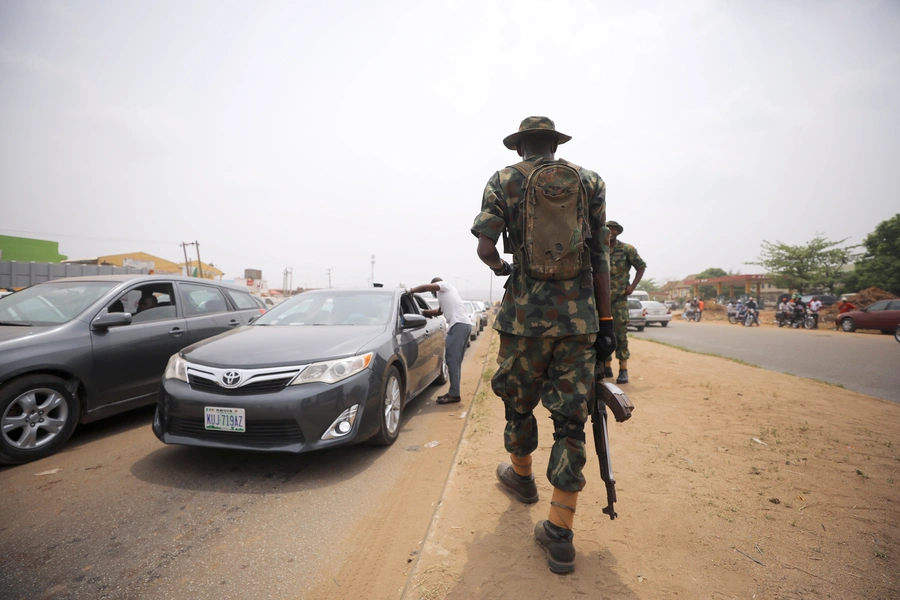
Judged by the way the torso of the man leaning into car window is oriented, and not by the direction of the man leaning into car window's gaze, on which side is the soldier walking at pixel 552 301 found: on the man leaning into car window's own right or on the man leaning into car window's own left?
on the man leaning into car window's own left

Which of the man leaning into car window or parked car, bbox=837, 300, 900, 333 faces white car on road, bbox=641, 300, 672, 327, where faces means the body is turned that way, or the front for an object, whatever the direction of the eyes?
parked car, bbox=837, 300, 900, 333

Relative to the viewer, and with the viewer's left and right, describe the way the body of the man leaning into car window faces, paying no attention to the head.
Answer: facing to the left of the viewer

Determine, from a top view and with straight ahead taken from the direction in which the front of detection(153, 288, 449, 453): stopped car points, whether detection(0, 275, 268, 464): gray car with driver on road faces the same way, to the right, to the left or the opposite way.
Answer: the same way

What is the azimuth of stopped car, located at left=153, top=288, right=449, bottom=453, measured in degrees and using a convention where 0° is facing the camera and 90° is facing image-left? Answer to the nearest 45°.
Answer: approximately 45°

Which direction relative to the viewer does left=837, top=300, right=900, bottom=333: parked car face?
to the viewer's left

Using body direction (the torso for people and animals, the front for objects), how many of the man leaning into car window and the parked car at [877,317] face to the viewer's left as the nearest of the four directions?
2

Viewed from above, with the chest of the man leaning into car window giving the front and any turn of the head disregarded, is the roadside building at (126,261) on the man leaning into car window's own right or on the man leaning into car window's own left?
on the man leaning into car window's own right

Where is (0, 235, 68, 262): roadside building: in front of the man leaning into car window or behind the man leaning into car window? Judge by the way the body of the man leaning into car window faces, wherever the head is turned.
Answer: in front

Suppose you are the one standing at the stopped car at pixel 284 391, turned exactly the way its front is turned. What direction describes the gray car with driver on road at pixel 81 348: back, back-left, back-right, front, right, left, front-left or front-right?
right

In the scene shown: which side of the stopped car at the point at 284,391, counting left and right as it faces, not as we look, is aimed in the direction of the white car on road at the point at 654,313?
back

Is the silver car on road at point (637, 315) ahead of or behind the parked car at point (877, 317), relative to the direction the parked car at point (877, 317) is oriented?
ahead

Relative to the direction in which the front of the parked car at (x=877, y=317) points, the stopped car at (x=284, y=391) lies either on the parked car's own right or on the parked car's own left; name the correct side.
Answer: on the parked car's own left

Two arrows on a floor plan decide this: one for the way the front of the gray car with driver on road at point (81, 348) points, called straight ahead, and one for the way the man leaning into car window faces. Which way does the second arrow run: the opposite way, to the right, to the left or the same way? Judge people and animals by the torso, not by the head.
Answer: to the right

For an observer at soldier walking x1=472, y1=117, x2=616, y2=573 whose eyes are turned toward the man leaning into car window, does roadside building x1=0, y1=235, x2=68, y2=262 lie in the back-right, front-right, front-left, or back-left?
front-left

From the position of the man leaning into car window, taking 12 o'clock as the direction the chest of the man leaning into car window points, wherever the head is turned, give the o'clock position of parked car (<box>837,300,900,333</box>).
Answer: The parked car is roughly at 5 o'clock from the man leaning into car window.

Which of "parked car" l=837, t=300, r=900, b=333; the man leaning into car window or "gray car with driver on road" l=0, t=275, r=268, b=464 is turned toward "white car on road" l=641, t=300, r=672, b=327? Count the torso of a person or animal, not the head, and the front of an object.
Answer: "parked car" l=837, t=300, r=900, b=333

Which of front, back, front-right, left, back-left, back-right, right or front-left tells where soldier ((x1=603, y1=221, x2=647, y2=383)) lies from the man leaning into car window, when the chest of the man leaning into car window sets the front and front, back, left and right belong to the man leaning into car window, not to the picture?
back

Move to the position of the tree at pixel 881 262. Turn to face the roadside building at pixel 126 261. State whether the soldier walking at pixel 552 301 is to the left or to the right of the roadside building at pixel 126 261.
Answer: left

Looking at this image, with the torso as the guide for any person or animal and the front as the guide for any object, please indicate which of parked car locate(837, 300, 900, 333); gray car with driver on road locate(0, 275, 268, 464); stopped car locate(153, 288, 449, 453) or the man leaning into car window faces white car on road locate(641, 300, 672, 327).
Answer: parked car locate(837, 300, 900, 333)
